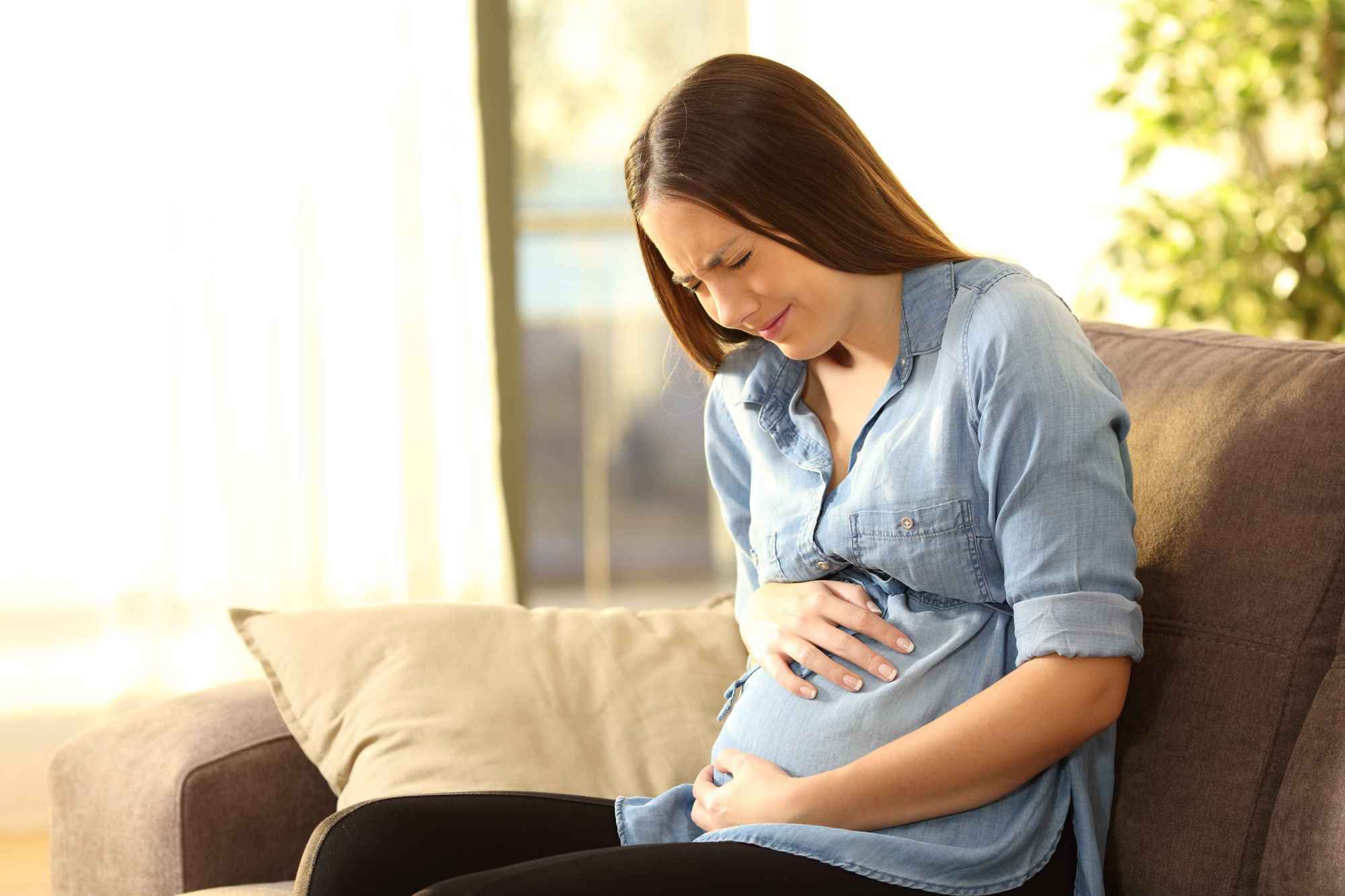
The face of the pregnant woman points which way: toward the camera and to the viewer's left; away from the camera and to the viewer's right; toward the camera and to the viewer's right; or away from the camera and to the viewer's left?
toward the camera and to the viewer's left

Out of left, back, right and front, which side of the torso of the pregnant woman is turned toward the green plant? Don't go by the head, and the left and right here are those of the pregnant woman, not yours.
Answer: back

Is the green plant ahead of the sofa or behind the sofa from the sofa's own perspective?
behind

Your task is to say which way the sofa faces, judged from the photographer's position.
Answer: facing the viewer and to the left of the viewer
